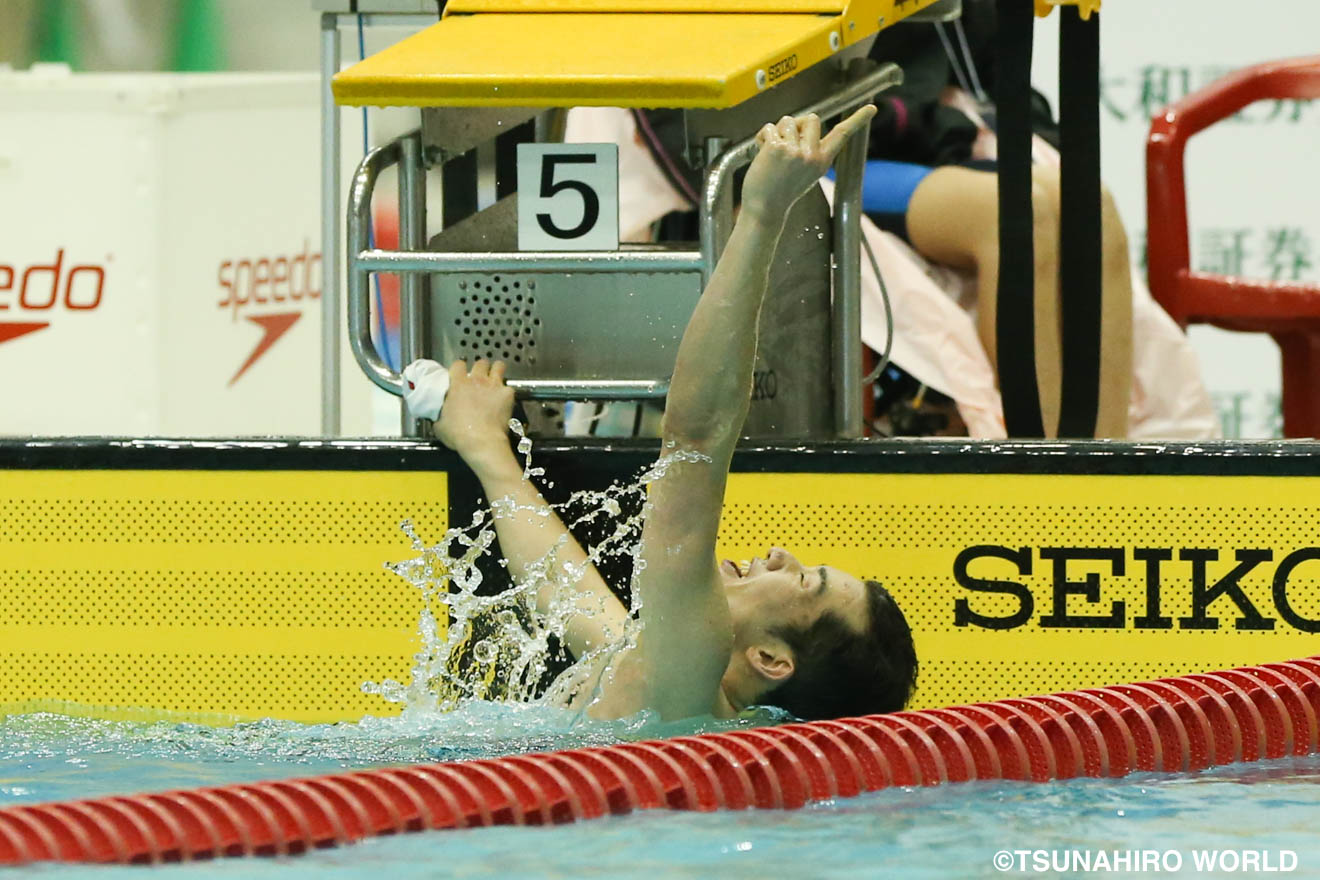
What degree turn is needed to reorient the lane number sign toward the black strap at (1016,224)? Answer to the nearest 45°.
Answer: approximately 90° to its left

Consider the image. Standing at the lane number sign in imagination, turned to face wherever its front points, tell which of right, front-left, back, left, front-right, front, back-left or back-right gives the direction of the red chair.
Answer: back-left

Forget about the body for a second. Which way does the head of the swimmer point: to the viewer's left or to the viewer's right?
to the viewer's left

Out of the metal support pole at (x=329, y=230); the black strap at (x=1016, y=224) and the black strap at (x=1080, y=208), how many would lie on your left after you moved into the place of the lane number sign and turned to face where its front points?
2

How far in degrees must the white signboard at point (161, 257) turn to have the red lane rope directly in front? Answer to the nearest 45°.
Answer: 0° — it already faces it

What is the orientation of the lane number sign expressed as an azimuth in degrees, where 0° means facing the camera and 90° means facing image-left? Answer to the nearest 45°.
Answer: approximately 0°

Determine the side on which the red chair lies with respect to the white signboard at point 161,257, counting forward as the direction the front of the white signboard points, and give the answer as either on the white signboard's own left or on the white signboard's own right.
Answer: on the white signboard's own left

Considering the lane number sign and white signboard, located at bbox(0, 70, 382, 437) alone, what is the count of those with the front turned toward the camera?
2
